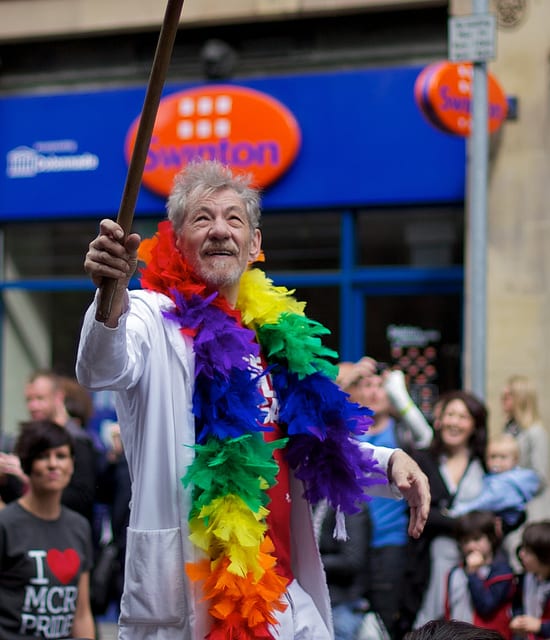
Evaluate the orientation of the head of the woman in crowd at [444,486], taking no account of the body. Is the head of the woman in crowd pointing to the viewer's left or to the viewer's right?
to the viewer's left

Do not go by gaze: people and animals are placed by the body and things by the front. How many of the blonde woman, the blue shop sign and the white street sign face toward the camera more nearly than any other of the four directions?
2

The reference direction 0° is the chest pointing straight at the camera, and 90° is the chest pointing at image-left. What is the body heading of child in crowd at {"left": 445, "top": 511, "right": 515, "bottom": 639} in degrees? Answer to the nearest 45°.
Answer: approximately 45°

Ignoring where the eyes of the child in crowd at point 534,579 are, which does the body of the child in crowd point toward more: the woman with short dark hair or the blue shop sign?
the woman with short dark hair

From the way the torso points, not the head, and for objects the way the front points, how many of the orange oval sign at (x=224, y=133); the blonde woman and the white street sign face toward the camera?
2

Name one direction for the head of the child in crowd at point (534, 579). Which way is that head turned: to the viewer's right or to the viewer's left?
to the viewer's left
